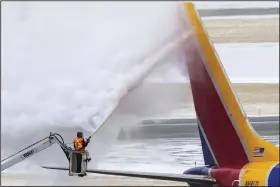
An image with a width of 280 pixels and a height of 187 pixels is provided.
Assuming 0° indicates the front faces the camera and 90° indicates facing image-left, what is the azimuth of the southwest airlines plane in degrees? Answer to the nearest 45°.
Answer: approximately 315°

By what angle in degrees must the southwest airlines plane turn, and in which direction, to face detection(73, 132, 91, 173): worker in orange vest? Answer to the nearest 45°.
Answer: approximately 135° to its right
